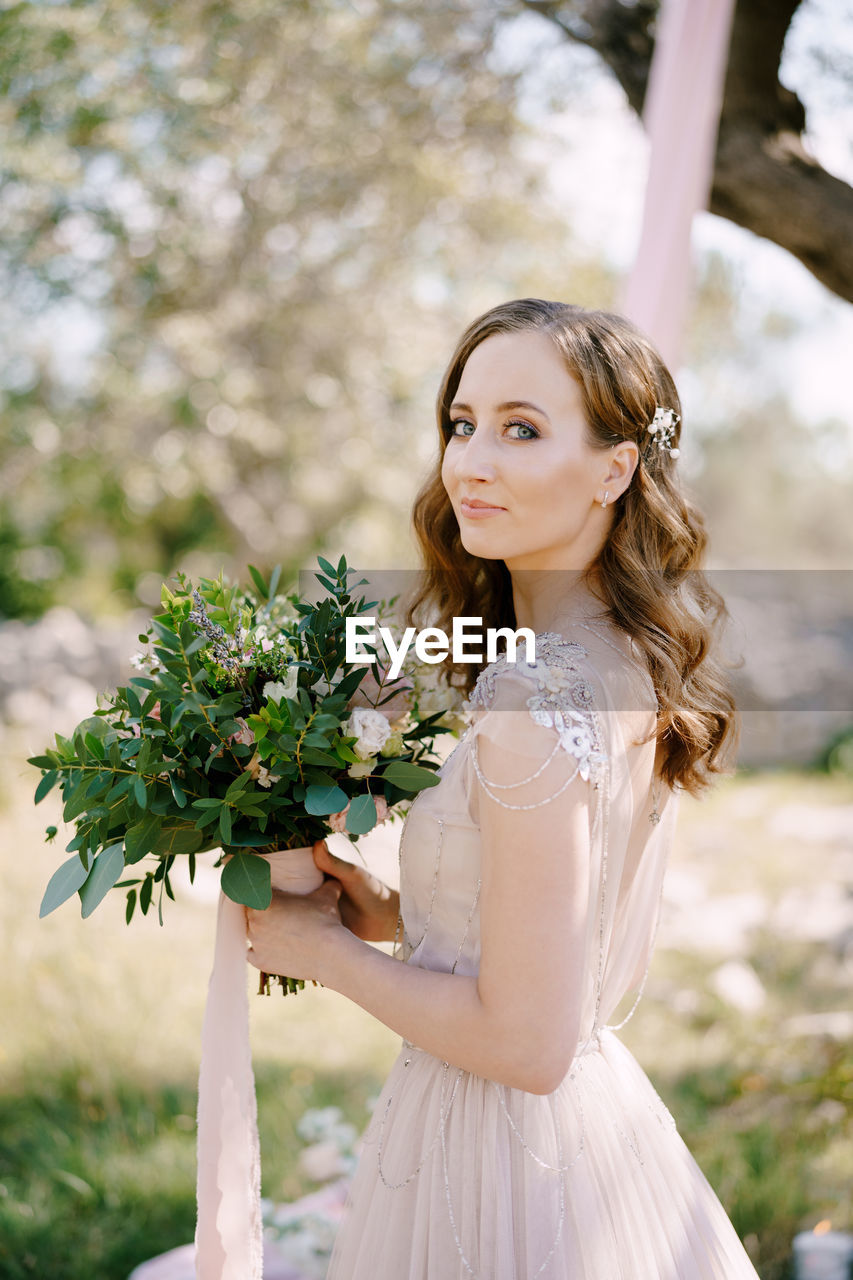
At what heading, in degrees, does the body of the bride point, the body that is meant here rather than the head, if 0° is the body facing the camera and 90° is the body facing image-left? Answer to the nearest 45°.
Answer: approximately 90°
